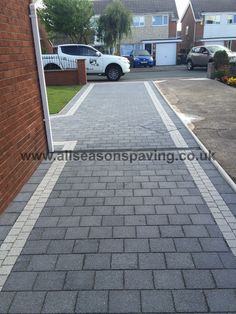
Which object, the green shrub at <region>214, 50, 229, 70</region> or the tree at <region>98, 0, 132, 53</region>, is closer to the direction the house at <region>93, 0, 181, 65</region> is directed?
the green shrub

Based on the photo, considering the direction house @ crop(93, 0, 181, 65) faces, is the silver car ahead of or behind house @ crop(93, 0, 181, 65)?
ahead

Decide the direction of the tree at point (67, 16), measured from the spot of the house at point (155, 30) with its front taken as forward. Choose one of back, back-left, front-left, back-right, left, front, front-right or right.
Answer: front-right

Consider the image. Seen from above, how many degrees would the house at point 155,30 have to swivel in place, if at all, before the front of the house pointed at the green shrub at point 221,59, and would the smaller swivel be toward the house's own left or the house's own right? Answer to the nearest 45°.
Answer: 0° — it already faces it

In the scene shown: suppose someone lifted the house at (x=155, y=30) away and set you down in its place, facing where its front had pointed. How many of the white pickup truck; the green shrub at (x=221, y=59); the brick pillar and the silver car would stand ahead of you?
4

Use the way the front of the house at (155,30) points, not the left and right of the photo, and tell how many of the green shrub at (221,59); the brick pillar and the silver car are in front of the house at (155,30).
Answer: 3

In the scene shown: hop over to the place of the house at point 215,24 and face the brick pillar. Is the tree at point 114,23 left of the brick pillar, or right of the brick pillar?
right

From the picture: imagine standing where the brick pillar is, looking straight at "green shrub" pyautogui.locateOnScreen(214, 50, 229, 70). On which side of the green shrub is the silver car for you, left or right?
left

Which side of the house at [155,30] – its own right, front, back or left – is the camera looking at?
front

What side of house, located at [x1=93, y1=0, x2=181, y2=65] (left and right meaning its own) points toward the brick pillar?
front

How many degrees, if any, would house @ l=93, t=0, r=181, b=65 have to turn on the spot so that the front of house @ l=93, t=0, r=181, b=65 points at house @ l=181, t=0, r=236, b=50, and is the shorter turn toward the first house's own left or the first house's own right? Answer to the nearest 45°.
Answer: approximately 90° to the first house's own left

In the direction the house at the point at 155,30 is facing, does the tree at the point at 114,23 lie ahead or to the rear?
ahead

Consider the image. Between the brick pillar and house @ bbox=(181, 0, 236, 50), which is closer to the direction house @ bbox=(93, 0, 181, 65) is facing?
the brick pillar

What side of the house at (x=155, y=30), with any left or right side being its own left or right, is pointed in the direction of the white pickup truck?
front
